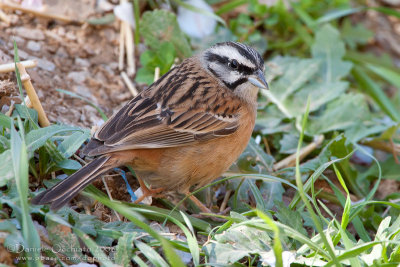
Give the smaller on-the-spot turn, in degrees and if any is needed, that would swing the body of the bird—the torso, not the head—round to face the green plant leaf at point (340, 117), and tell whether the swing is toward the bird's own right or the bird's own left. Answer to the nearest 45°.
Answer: approximately 45° to the bird's own left

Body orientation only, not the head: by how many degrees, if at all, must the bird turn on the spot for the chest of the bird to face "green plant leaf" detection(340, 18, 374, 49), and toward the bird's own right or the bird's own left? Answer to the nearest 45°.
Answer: approximately 45° to the bird's own left

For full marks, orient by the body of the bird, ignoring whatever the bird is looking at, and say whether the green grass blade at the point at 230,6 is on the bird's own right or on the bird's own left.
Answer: on the bird's own left

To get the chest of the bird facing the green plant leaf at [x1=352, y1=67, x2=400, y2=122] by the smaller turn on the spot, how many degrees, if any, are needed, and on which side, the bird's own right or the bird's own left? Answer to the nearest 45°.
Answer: approximately 45° to the bird's own left

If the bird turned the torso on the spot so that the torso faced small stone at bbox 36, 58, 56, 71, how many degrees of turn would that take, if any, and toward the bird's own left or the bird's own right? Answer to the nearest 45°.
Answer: approximately 135° to the bird's own left

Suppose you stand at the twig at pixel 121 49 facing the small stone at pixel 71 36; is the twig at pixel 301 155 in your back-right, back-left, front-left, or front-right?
back-left

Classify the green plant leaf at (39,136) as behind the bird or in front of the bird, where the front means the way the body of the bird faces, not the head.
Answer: behind

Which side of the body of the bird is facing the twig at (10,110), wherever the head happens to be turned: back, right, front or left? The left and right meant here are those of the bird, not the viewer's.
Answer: back

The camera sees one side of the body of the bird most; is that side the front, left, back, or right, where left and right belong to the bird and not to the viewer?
right

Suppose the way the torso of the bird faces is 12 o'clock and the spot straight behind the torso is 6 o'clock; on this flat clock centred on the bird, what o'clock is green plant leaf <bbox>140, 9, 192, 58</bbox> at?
The green plant leaf is roughly at 9 o'clock from the bird.

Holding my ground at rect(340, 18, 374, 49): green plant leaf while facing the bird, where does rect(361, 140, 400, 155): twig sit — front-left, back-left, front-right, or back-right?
front-left

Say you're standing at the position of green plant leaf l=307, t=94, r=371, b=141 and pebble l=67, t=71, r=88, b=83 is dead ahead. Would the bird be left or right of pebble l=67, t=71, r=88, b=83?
left

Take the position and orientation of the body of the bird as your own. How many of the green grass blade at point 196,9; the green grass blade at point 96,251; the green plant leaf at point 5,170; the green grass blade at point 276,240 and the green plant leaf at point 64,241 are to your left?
1

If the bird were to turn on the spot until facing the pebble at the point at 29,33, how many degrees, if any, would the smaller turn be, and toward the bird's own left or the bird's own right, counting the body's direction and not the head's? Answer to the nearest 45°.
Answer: approximately 135° to the bird's own left

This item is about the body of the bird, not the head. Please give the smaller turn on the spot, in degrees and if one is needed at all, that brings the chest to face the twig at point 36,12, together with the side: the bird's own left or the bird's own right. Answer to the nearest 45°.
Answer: approximately 135° to the bird's own left

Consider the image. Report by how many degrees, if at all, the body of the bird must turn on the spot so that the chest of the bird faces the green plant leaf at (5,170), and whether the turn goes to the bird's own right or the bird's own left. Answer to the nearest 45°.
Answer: approximately 135° to the bird's own right

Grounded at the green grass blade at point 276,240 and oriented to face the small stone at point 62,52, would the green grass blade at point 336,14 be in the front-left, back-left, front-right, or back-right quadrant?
front-right
